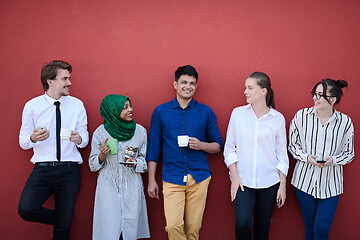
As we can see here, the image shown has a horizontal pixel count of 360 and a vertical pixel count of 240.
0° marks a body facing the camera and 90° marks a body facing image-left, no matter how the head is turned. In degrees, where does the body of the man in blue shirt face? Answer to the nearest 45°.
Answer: approximately 0°

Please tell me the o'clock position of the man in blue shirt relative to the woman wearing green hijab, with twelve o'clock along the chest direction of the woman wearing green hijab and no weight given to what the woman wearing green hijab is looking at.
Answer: The man in blue shirt is roughly at 9 o'clock from the woman wearing green hijab.

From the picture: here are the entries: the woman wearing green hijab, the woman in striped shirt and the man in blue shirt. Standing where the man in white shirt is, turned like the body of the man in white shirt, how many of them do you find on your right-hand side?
0

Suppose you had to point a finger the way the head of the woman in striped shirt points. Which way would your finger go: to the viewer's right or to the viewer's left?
to the viewer's left

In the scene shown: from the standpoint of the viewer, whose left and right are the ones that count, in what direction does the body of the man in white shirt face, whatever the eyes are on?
facing the viewer

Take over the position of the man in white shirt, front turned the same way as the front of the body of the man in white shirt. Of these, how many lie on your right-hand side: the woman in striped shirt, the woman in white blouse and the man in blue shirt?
0

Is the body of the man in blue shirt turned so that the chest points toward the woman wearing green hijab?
no

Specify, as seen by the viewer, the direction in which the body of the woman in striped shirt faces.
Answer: toward the camera

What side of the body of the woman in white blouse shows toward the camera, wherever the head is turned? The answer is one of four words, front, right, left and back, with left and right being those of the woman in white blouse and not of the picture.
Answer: front

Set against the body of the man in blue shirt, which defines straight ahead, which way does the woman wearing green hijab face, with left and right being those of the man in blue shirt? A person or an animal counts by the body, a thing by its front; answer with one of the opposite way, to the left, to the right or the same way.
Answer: the same way

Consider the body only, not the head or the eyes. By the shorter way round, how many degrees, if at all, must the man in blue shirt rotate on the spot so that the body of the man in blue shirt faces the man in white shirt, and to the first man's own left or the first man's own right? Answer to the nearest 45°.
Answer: approximately 90° to the first man's own right

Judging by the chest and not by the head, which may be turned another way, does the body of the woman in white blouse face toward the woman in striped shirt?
no

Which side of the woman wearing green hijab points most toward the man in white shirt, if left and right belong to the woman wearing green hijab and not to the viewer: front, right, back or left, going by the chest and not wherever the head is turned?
right

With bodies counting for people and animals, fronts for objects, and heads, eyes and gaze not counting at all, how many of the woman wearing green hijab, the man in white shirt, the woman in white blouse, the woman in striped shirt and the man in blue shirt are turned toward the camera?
5

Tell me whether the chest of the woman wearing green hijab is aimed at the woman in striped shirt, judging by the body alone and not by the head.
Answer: no

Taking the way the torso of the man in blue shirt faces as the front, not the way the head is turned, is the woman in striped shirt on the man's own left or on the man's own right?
on the man's own left
